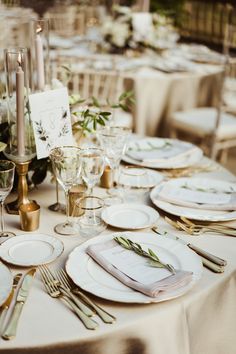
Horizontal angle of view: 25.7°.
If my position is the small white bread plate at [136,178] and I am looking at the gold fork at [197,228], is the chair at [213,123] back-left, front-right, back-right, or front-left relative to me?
back-left

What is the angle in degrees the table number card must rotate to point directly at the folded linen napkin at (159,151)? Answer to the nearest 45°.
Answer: approximately 135° to its left

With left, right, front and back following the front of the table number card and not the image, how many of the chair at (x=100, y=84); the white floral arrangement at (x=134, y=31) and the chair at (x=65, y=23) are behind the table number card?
3

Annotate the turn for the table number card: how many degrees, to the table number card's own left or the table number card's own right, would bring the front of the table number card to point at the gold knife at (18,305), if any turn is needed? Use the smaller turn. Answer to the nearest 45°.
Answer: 0° — it already faces it

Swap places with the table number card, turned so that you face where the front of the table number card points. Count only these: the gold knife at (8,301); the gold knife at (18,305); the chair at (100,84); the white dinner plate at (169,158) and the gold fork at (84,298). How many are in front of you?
3

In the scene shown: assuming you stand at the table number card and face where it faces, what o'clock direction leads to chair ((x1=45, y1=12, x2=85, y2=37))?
The chair is roughly at 6 o'clock from the table number card.

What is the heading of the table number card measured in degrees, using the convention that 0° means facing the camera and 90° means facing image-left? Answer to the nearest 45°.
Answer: approximately 0°

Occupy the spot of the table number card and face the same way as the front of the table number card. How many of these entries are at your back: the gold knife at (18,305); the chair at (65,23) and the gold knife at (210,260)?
1

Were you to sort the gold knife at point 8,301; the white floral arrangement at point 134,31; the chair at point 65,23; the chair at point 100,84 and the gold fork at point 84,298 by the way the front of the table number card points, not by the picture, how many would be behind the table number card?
3
